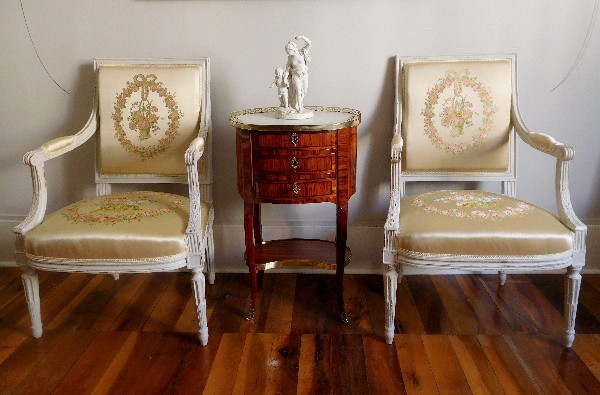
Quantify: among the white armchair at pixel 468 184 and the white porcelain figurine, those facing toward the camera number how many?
2

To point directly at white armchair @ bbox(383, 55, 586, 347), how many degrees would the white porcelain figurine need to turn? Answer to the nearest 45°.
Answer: approximately 90° to its left

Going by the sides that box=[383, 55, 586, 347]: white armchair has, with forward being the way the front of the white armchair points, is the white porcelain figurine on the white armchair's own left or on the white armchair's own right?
on the white armchair's own right

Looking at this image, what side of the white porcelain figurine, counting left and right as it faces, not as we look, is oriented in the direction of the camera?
front

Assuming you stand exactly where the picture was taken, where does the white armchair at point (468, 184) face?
facing the viewer

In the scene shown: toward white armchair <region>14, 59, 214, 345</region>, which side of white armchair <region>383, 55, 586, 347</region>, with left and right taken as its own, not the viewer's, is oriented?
right
